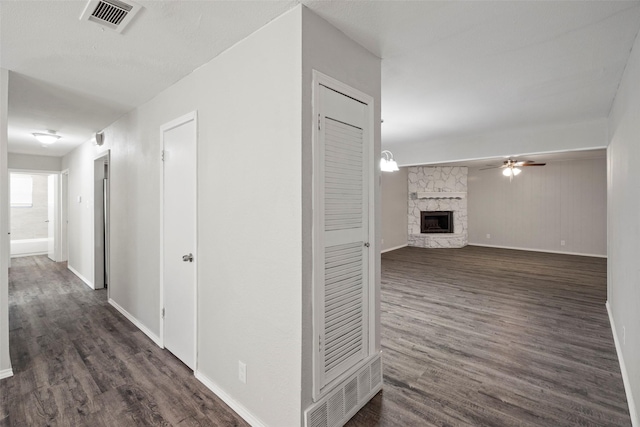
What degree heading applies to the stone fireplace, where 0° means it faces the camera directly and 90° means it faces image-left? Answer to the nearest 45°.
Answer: approximately 0°

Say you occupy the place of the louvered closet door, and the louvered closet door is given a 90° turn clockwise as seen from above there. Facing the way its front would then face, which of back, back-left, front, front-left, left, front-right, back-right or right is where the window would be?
right

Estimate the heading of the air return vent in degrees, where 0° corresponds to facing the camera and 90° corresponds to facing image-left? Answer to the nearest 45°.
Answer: approximately 315°

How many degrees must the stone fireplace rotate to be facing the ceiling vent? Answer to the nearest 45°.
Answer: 0° — it already faces it

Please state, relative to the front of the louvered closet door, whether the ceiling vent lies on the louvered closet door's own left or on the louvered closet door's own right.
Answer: on the louvered closet door's own right

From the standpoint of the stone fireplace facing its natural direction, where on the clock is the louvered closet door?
The louvered closet door is roughly at 12 o'clock from the stone fireplace.

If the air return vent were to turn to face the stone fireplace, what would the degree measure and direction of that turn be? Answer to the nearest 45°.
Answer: approximately 135° to its left

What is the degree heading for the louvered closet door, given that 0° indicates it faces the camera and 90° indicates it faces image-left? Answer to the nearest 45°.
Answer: approximately 315°
